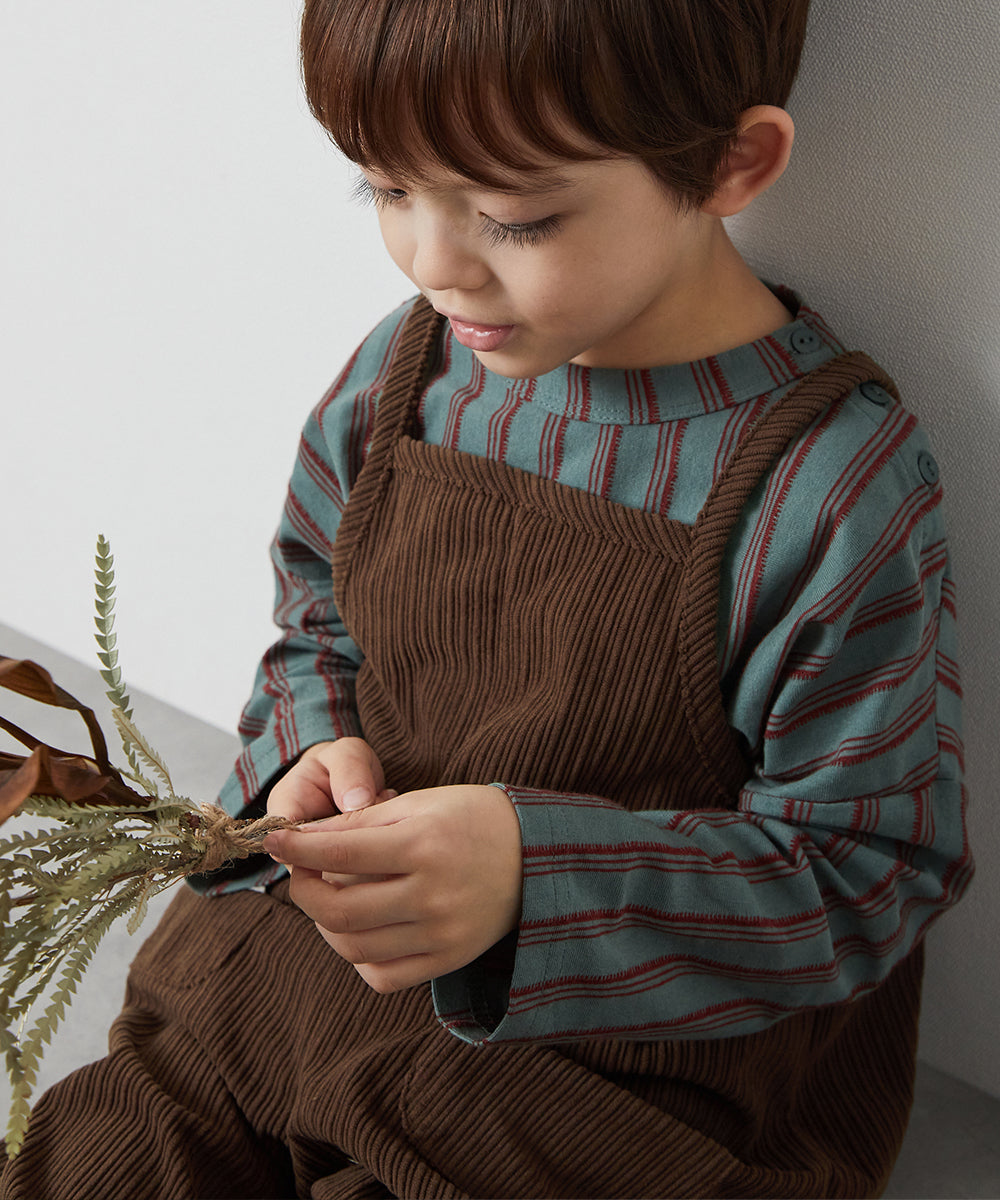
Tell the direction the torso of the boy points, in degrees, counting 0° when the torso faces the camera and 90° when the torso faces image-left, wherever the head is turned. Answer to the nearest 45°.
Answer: approximately 45°
